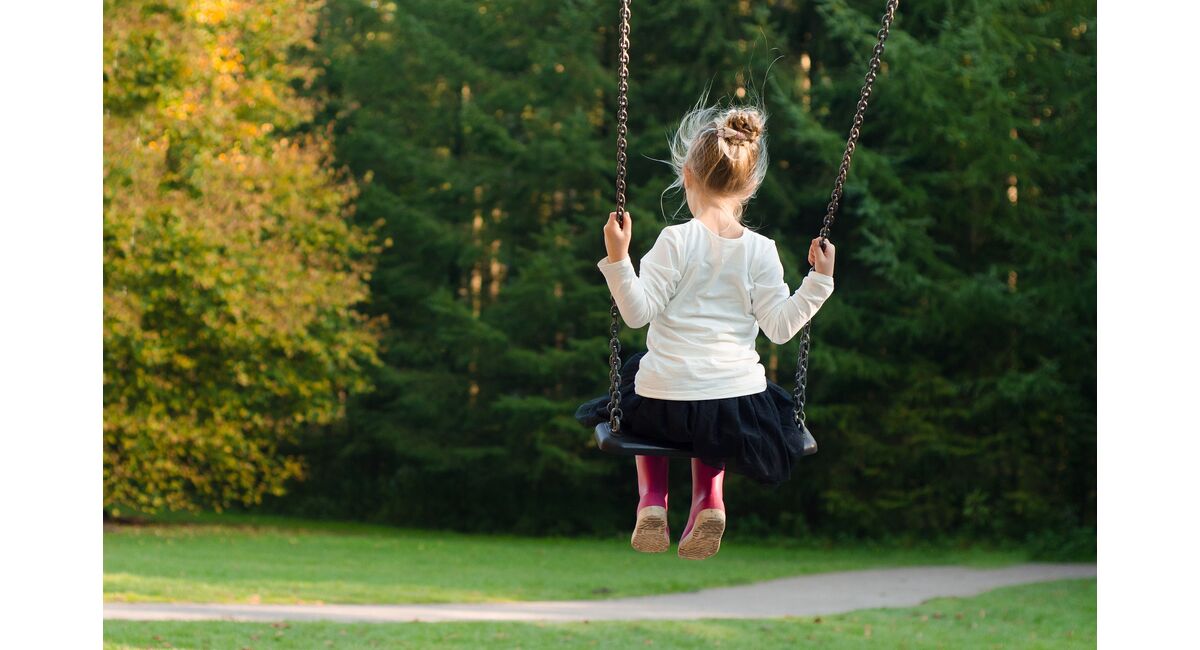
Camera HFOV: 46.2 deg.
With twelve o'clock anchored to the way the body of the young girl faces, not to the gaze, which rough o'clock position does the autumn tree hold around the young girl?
The autumn tree is roughly at 11 o'clock from the young girl.

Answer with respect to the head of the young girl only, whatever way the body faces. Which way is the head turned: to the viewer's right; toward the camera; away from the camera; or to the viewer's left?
away from the camera

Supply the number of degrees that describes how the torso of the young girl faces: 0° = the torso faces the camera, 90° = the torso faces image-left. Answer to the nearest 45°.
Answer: approximately 180°
